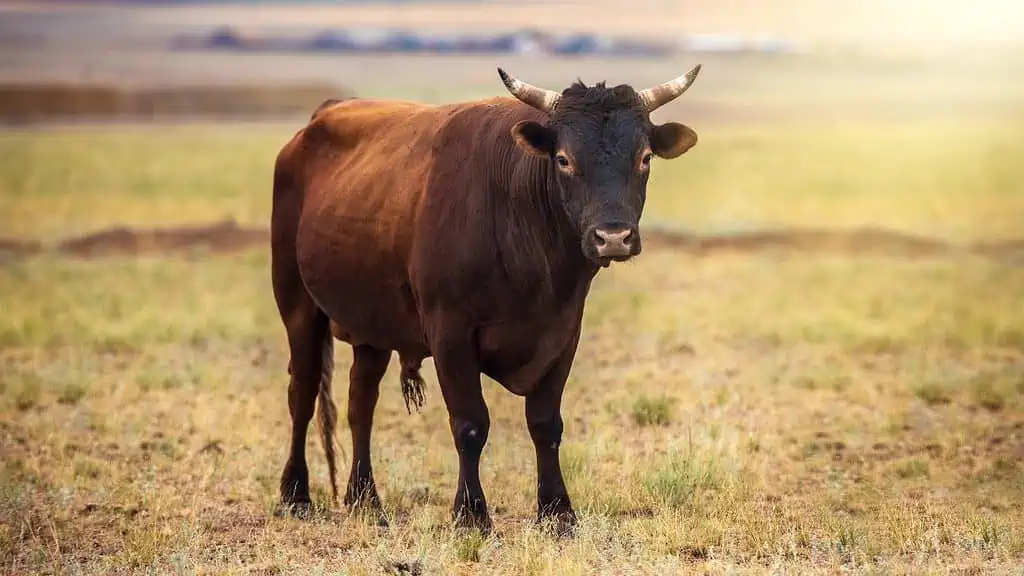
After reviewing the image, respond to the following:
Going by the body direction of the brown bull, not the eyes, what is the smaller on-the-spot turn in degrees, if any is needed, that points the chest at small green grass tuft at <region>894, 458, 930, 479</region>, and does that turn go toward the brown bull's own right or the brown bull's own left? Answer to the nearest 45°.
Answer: approximately 90° to the brown bull's own left

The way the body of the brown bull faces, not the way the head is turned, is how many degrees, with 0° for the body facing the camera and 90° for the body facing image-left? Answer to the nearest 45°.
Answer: approximately 315°

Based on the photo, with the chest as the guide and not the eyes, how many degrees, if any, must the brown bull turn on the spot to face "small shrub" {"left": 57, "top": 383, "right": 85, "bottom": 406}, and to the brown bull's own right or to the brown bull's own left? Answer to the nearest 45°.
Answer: approximately 180°

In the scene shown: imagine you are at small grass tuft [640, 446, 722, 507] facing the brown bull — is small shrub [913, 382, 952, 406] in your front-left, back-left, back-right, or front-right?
back-right

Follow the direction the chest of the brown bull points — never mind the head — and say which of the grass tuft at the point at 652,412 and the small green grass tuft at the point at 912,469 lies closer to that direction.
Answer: the small green grass tuft

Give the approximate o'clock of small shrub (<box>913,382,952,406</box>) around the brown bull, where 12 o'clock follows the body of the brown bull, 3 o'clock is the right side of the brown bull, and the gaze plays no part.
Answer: The small shrub is roughly at 9 o'clock from the brown bull.

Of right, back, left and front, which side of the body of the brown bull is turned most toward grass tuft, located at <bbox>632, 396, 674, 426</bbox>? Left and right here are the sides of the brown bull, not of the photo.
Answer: left
